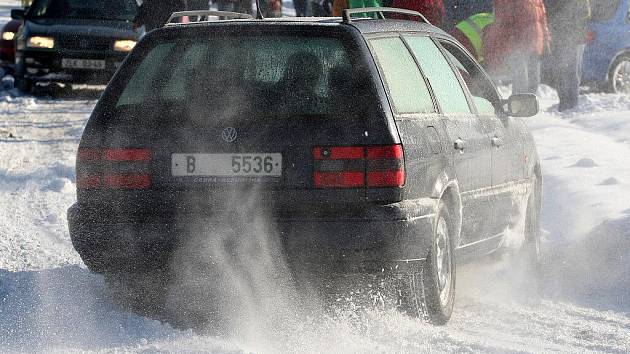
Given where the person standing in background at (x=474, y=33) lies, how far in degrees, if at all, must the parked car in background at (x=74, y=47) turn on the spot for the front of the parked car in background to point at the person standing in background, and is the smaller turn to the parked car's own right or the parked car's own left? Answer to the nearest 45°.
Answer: approximately 45° to the parked car's own left

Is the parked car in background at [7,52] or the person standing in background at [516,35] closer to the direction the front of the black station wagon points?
the person standing in background

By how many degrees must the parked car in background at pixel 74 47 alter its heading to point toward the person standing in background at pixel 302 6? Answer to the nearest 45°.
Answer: approximately 135° to its left

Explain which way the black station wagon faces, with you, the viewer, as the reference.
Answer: facing away from the viewer and to the right of the viewer

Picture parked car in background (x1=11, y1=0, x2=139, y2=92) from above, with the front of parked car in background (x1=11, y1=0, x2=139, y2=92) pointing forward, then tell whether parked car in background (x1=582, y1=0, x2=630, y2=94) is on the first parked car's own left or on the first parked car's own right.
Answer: on the first parked car's own left

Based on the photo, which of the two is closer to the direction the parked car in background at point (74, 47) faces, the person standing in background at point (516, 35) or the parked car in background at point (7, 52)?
the person standing in background

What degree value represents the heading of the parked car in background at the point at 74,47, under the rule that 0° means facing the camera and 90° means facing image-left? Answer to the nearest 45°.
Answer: approximately 0°

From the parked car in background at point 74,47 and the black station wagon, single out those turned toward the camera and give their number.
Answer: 1
